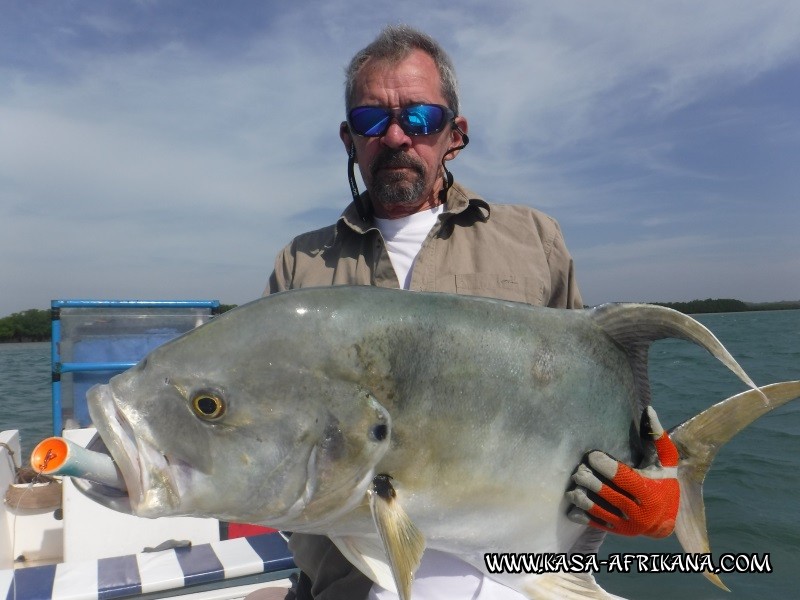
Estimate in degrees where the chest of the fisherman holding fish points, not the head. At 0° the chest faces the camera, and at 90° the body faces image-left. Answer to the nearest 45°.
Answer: approximately 0°

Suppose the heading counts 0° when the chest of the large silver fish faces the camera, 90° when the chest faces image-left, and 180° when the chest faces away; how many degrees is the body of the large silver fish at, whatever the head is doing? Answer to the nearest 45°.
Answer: approximately 90°
